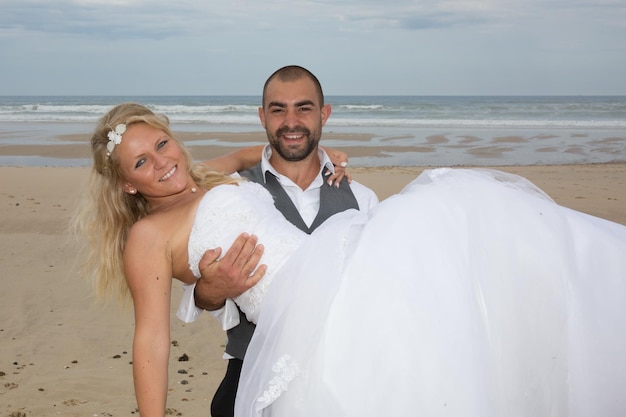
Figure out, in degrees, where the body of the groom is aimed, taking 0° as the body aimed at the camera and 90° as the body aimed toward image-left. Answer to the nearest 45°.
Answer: approximately 0°
